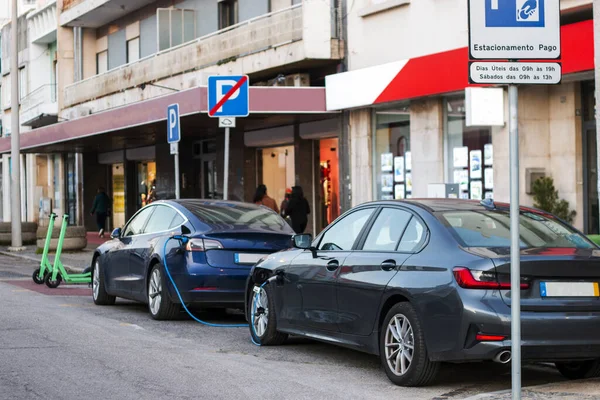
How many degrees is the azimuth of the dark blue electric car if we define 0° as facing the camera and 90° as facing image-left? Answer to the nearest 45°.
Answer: approximately 135°

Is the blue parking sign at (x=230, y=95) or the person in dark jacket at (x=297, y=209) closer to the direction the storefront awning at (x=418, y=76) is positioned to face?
the blue parking sign

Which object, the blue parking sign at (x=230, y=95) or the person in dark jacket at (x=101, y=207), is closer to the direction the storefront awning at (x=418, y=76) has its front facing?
the blue parking sign

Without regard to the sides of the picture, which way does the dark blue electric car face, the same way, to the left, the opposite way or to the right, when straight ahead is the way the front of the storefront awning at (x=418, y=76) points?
to the right

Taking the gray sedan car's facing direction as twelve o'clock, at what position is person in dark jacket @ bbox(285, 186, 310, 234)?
The person in dark jacket is roughly at 1 o'clock from the gray sedan car.

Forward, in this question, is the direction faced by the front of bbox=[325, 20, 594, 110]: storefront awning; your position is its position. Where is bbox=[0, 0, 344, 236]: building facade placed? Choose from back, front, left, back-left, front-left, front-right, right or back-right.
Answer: right
